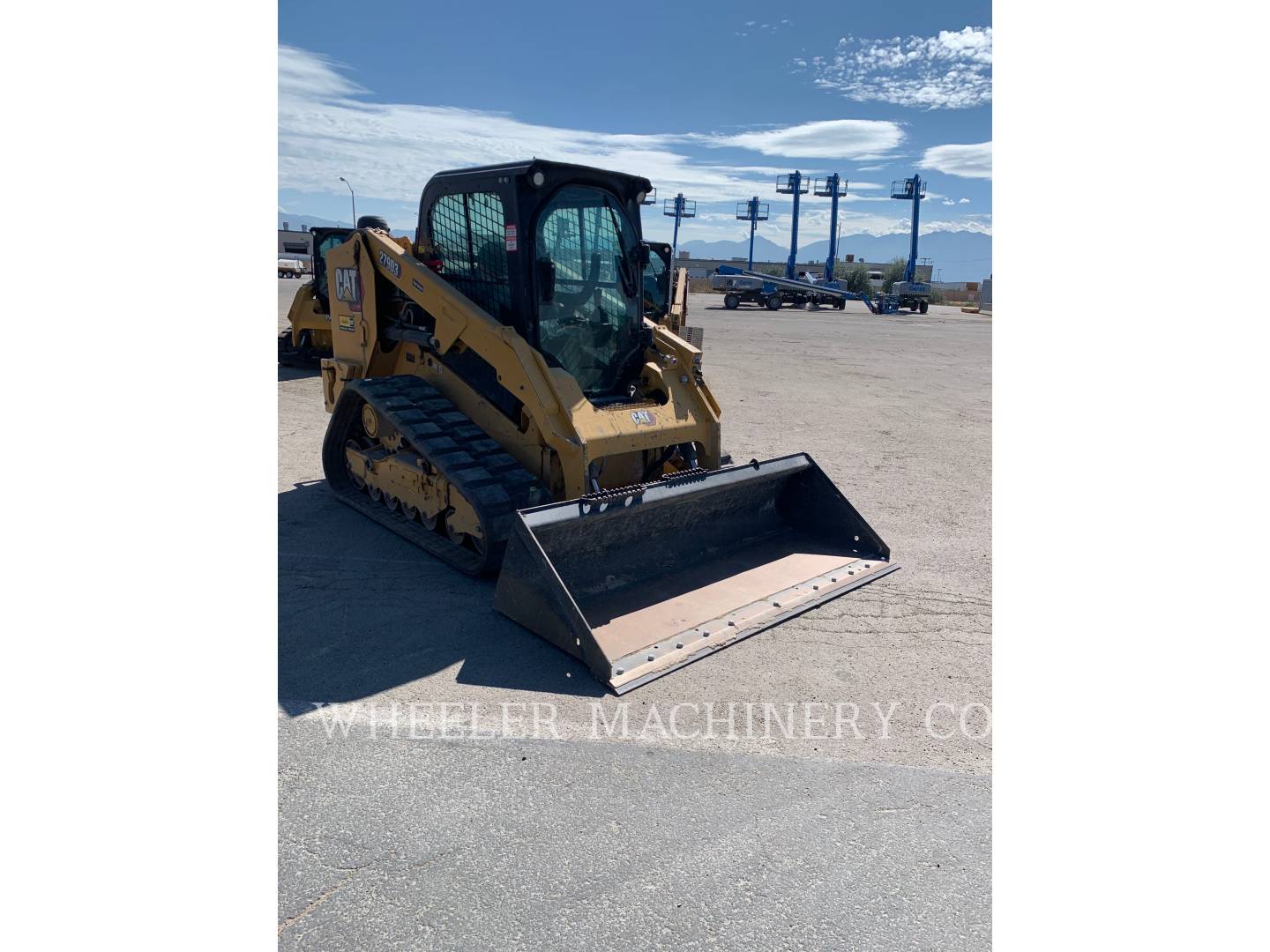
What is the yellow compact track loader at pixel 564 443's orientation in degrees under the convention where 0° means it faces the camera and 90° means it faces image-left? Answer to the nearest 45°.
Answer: approximately 315°

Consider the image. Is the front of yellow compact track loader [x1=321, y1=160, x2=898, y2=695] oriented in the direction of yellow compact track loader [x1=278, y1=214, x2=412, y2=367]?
no

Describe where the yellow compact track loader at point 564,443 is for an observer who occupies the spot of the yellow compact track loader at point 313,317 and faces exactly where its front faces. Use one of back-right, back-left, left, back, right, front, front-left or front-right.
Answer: front-left

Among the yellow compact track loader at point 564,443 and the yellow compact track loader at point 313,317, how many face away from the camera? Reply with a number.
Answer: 0
